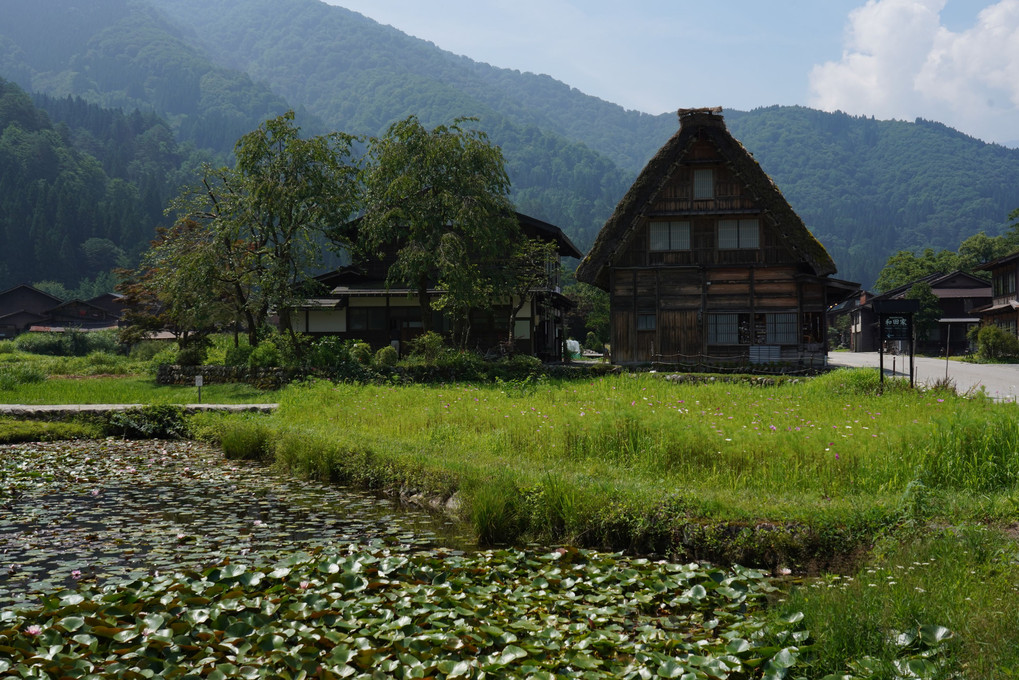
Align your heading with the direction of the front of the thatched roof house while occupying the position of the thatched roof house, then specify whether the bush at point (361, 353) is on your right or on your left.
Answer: on your right

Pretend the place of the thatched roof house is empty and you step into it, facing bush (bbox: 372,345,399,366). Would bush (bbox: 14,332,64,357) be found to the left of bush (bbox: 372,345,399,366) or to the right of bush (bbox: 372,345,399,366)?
right

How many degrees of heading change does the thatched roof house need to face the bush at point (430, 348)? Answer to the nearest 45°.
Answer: approximately 45° to its right

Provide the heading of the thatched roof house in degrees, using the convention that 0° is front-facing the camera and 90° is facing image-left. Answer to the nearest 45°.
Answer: approximately 0°

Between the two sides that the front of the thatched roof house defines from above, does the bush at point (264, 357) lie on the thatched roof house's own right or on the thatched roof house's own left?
on the thatched roof house's own right

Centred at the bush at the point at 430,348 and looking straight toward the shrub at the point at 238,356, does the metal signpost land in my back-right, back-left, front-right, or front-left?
back-left

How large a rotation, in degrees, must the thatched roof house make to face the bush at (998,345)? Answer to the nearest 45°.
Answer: approximately 135° to its left

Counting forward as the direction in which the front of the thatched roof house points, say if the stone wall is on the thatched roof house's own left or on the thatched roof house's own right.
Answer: on the thatched roof house's own right

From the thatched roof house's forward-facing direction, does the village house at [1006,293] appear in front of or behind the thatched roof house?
behind

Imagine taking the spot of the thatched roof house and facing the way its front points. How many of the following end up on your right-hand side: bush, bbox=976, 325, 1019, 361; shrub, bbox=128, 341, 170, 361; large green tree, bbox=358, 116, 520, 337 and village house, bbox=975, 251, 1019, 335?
2

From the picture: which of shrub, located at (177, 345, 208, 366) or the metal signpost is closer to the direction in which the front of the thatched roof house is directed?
the metal signpost

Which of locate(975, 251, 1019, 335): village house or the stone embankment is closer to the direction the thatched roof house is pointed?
the stone embankment
